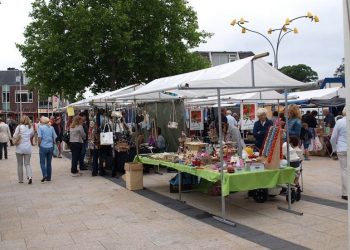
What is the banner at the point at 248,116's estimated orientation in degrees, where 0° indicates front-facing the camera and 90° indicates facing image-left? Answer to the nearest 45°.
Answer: approximately 0°

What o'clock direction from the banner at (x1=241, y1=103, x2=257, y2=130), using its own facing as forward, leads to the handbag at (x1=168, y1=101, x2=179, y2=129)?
The handbag is roughly at 2 o'clock from the banner.

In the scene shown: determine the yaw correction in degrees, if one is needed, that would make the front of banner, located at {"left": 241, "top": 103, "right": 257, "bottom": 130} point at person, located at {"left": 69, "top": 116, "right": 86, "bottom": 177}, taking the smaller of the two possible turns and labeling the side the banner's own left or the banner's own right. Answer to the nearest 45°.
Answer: approximately 90° to the banner's own right

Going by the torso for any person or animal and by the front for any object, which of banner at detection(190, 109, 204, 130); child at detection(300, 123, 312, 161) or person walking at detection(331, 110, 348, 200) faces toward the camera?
the banner
